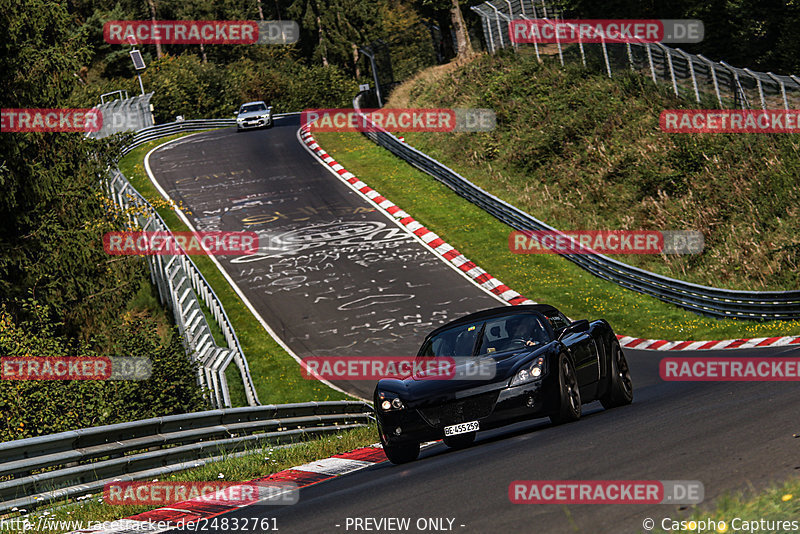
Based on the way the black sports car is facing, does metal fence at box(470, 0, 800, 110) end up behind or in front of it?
behind

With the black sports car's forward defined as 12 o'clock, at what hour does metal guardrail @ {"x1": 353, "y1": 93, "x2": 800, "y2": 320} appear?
The metal guardrail is roughly at 5 o'clock from the black sports car.

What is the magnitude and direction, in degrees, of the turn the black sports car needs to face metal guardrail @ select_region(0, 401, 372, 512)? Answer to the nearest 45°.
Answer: approximately 45° to its right

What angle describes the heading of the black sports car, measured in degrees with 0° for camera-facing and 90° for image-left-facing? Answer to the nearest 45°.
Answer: approximately 45°
